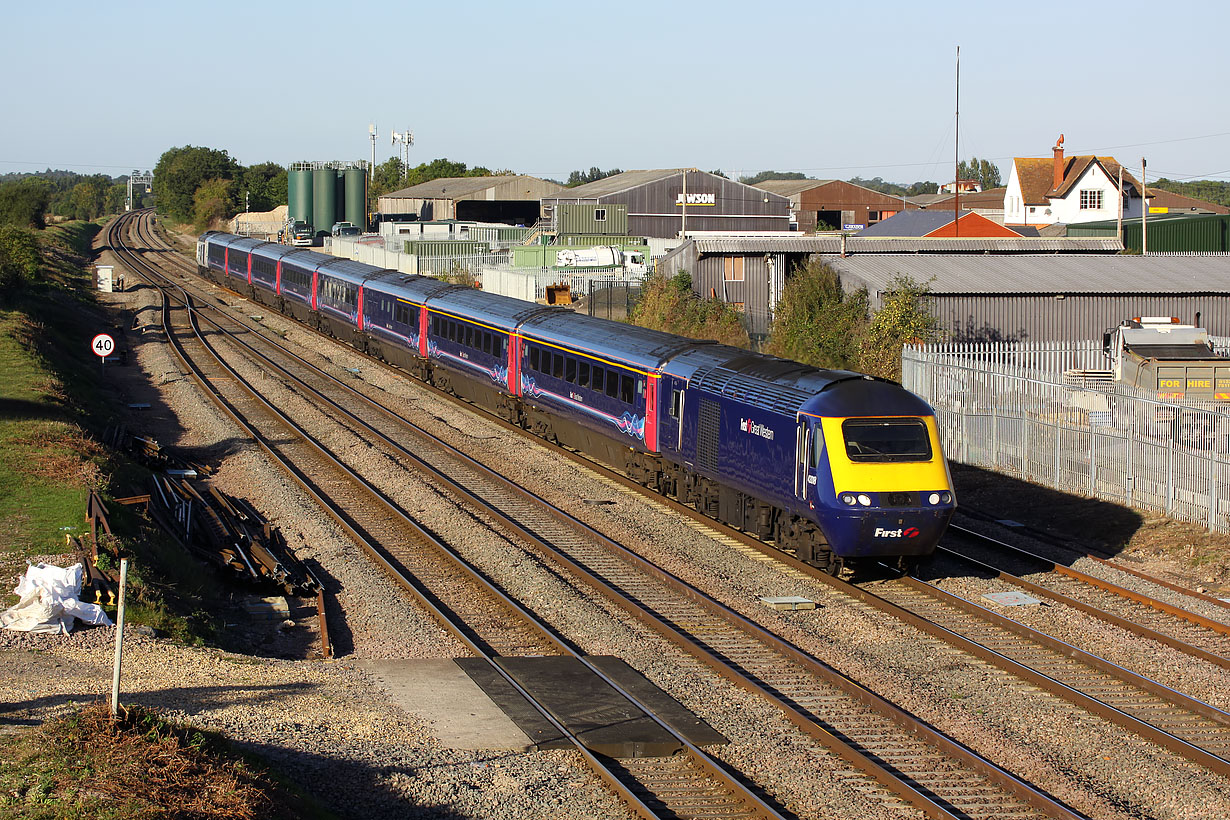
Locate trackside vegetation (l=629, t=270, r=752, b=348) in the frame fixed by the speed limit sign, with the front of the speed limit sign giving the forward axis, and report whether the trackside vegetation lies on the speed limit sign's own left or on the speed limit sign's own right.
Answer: on the speed limit sign's own left

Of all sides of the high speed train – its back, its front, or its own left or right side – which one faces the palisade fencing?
left

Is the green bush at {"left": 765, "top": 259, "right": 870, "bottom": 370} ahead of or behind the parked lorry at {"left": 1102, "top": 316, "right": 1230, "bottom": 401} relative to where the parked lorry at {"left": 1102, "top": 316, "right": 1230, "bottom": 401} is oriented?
ahead

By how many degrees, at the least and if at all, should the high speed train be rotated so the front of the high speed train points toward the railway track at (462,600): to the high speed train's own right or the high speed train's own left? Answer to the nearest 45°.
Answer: approximately 90° to the high speed train's own right

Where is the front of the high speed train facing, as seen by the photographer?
facing the viewer and to the right of the viewer

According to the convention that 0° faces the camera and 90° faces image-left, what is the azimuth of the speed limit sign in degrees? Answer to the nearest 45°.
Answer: approximately 0°

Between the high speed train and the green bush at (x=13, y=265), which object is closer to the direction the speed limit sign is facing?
the high speed train

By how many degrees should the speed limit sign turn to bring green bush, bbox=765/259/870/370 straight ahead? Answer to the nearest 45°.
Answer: approximately 90° to its left

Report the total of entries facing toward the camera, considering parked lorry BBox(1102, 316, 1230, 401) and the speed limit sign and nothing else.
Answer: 1
